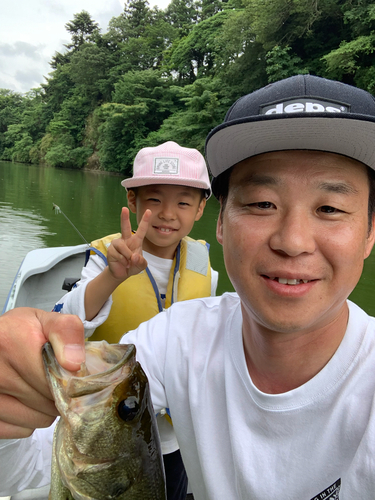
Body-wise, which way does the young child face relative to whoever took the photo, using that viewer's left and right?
facing the viewer

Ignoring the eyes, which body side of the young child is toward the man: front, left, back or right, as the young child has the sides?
front

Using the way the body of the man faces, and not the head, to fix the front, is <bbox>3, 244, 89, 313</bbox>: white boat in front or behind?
behind

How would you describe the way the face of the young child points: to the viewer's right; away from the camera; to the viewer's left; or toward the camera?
toward the camera

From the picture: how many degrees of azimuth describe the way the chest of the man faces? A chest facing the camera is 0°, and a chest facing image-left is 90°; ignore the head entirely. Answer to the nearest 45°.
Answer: approximately 0°

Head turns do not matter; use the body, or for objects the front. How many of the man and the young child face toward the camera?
2

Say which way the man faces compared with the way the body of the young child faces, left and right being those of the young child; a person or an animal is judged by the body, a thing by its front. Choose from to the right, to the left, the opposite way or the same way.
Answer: the same way

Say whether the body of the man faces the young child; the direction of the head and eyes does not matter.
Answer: no

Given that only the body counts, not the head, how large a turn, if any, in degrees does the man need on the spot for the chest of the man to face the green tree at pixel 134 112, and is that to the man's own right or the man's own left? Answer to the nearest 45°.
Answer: approximately 180°

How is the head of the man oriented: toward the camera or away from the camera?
toward the camera

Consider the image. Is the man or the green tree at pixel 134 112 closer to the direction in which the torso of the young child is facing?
the man

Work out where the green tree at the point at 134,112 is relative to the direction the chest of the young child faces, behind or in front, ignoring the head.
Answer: behind
